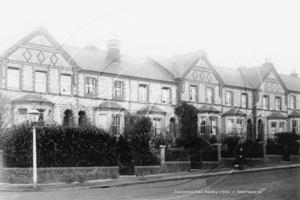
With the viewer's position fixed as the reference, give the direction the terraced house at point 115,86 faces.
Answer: facing the viewer and to the right of the viewer

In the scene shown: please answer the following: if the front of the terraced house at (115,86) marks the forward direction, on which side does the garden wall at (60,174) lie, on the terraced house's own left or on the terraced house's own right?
on the terraced house's own right
